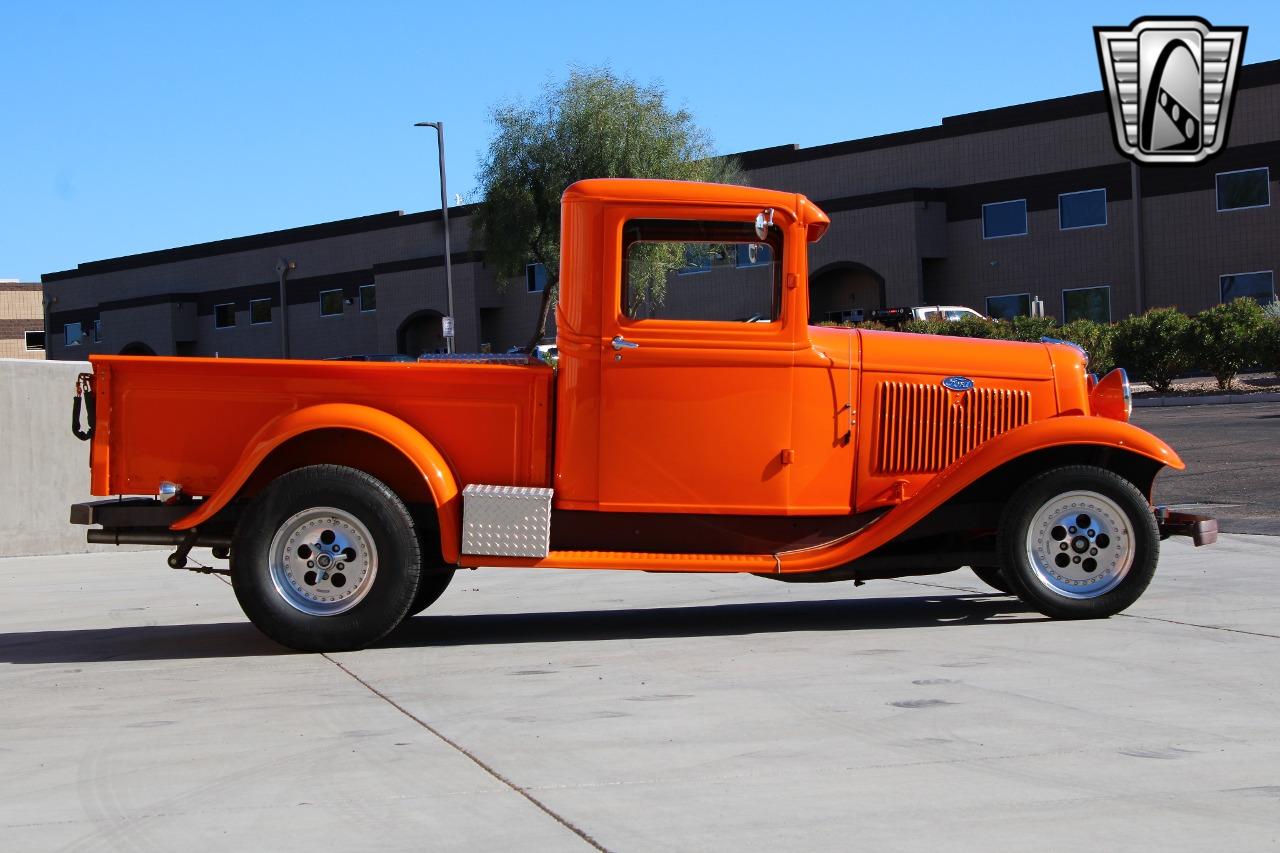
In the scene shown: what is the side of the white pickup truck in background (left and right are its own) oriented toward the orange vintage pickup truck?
right

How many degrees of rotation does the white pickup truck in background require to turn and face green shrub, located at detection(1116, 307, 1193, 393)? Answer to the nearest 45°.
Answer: approximately 45° to its right

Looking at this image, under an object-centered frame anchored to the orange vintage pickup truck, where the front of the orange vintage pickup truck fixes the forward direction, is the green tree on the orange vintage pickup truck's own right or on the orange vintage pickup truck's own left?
on the orange vintage pickup truck's own left

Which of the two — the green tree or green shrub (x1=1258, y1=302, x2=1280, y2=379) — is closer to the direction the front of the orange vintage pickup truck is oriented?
the green shrub

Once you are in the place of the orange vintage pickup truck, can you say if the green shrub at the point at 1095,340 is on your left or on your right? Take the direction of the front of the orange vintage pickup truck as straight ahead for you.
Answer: on your left

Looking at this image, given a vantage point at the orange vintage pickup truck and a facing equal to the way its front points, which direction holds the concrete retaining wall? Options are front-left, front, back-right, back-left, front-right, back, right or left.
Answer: back-left

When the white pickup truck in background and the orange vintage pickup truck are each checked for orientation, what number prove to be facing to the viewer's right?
2

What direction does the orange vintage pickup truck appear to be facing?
to the viewer's right

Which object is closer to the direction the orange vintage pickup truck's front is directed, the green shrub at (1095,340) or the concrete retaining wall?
the green shrub

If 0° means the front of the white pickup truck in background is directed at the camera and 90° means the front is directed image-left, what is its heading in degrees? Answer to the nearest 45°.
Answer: approximately 270°

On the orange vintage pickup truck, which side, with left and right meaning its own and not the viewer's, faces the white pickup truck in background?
left

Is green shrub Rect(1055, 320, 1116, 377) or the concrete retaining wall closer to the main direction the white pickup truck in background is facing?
the green shrub

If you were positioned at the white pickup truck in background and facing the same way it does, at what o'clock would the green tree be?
The green tree is roughly at 7 o'clock from the white pickup truck in background.

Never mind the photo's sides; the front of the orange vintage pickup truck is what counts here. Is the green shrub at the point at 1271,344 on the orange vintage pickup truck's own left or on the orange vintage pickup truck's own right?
on the orange vintage pickup truck's own left
